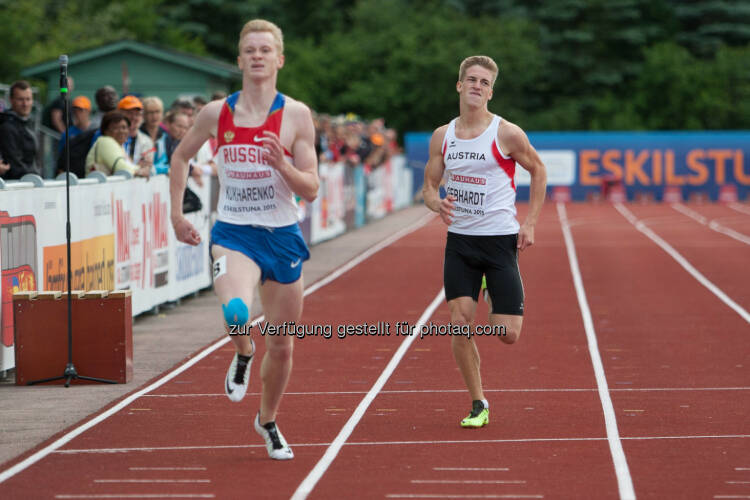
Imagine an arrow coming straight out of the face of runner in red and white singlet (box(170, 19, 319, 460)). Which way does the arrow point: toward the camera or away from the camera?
toward the camera

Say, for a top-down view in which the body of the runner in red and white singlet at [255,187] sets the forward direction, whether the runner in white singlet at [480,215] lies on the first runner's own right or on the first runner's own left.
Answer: on the first runner's own left

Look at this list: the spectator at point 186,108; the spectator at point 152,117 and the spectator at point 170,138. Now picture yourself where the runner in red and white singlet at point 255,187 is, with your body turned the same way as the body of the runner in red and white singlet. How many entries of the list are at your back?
3

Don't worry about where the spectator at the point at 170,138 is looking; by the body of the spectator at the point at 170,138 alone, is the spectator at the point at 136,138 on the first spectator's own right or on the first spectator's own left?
on the first spectator's own right

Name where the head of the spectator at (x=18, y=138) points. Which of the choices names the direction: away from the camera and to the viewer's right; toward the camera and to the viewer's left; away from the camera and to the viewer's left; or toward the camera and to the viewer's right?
toward the camera and to the viewer's right

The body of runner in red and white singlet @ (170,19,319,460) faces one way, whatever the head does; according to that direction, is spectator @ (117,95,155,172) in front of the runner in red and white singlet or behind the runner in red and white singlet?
behind

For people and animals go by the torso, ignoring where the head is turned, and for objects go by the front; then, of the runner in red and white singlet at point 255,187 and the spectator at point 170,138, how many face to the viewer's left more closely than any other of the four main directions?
0

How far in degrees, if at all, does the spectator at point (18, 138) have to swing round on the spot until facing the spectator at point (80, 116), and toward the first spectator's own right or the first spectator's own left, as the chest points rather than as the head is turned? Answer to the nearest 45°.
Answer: approximately 90° to the first spectator's own left

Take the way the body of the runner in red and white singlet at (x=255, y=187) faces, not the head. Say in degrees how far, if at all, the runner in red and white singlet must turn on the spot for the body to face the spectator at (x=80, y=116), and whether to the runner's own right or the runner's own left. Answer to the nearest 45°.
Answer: approximately 180°

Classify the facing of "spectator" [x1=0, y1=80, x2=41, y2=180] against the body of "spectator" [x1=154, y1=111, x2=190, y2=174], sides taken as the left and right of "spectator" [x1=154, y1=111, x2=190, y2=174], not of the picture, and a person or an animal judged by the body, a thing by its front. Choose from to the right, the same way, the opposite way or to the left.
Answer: the same way

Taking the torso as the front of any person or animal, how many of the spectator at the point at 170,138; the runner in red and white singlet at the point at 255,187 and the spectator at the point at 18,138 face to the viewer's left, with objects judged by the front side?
0

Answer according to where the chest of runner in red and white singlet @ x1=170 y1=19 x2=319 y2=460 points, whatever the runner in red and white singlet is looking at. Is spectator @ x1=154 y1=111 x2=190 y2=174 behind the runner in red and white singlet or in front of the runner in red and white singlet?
behind

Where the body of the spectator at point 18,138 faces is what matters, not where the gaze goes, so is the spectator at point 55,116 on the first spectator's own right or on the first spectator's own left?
on the first spectator's own left

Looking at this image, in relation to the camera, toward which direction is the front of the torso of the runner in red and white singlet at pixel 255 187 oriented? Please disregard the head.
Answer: toward the camera

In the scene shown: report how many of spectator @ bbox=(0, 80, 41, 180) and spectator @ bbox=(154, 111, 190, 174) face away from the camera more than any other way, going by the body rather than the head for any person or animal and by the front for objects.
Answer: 0

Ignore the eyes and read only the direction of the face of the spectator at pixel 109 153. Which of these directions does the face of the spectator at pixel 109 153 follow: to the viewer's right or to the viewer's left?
to the viewer's right

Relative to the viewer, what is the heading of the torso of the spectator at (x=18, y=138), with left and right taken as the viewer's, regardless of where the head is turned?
facing the viewer and to the right of the viewer
